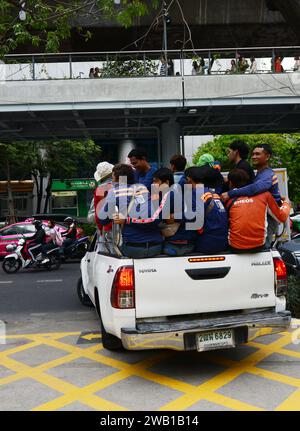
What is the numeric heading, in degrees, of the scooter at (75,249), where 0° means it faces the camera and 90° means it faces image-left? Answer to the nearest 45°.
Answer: approximately 90°

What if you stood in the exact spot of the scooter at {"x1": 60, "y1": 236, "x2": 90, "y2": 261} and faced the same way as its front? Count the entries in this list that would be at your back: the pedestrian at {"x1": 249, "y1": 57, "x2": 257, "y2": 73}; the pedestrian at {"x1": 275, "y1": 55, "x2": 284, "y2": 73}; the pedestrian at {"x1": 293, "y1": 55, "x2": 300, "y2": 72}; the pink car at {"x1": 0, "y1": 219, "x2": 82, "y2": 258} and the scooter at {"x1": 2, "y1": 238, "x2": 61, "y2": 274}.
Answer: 3

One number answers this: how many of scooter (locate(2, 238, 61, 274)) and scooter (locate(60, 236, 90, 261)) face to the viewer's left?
2

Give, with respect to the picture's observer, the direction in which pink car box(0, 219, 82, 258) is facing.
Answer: facing to the left of the viewer

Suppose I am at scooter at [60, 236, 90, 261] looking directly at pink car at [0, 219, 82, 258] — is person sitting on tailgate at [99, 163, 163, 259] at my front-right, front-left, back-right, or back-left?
back-left

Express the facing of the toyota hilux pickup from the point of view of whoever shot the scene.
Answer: facing away from the viewer and to the left of the viewer

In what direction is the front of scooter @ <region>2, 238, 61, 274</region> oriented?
to the viewer's left
